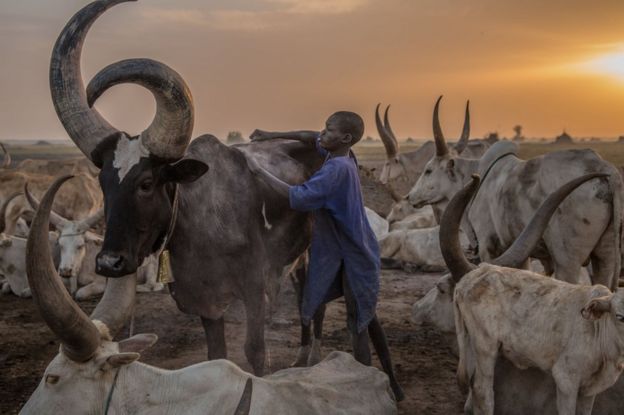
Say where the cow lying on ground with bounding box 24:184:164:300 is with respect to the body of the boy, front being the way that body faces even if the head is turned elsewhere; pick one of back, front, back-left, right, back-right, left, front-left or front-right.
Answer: front-right

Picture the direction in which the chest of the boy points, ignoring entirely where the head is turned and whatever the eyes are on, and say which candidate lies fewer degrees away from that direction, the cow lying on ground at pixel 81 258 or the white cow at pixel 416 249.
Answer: the cow lying on ground

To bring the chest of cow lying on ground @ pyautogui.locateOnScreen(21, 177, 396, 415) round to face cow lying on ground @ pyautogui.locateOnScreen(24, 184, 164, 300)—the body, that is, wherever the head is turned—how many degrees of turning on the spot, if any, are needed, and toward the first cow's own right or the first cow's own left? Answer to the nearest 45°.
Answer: approximately 90° to the first cow's own right

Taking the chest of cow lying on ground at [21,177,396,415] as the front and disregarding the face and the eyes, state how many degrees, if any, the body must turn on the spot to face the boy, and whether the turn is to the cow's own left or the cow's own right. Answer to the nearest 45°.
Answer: approximately 135° to the cow's own right

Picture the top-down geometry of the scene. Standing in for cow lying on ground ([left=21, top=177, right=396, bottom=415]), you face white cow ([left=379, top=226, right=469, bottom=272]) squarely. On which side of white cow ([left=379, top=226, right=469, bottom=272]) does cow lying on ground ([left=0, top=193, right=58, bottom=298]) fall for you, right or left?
left

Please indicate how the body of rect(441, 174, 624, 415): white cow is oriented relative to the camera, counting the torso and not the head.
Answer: to the viewer's right

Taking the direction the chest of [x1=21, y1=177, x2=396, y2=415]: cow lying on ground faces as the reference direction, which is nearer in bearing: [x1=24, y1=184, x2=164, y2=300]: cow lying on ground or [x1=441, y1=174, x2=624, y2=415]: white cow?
the cow lying on ground

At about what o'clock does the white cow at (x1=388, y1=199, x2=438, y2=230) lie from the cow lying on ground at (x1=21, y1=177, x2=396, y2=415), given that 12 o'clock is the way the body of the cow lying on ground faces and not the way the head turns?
The white cow is roughly at 4 o'clock from the cow lying on ground.

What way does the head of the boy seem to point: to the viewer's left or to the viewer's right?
to the viewer's left

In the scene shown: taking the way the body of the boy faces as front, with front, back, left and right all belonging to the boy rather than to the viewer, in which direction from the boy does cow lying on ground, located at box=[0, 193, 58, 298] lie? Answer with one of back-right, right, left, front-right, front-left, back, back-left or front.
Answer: front-right

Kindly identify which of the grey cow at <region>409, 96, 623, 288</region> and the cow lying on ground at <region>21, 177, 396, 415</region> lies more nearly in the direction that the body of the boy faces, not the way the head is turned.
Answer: the cow lying on ground

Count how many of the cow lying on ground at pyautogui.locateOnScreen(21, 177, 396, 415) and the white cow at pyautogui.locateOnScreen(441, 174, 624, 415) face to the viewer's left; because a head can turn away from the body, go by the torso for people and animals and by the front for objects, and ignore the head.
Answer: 1

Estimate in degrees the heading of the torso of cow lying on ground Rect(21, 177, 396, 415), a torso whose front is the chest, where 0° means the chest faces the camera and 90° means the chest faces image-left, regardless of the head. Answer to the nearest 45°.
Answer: approximately 90°

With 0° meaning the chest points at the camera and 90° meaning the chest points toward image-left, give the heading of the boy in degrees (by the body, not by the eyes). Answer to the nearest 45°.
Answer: approximately 90°

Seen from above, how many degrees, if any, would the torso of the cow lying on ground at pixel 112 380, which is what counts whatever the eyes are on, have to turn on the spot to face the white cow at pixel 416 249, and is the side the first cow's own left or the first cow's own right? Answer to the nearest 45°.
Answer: approximately 135° to the first cow's own right
